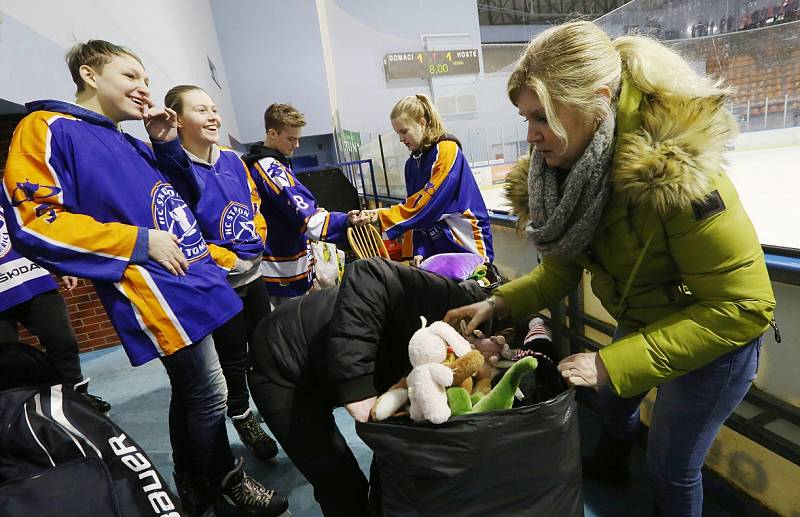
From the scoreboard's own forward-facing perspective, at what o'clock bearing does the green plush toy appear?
The green plush toy is roughly at 12 o'clock from the scoreboard.

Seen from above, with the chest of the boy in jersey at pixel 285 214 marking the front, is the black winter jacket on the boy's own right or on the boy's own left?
on the boy's own right

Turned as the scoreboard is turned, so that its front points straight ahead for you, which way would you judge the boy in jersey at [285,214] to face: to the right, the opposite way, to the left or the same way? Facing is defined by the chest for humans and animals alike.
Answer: to the left

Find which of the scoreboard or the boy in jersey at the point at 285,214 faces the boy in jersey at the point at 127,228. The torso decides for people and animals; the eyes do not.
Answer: the scoreboard

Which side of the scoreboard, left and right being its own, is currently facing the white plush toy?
front

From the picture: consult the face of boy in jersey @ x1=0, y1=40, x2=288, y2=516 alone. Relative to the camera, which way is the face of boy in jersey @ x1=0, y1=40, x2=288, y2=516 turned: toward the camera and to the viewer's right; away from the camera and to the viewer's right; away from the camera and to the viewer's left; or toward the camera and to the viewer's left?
toward the camera and to the viewer's right

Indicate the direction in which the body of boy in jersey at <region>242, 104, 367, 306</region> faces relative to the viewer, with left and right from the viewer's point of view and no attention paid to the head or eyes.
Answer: facing to the right of the viewer

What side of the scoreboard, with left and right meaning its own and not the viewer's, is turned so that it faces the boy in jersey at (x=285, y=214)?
front

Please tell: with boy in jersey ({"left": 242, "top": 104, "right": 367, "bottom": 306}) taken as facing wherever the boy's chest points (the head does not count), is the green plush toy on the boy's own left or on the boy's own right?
on the boy's own right
